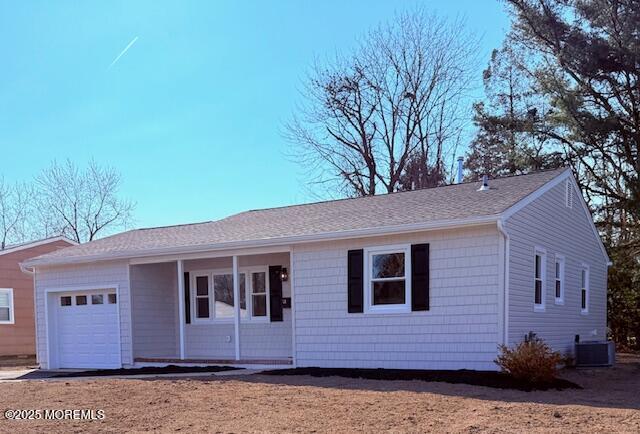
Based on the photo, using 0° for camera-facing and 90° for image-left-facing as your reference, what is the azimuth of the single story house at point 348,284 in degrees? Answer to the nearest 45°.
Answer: approximately 45°

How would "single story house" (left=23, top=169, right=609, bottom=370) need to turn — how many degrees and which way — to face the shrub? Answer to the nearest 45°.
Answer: approximately 90° to its left

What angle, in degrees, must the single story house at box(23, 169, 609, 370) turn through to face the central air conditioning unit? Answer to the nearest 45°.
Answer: approximately 135° to its left

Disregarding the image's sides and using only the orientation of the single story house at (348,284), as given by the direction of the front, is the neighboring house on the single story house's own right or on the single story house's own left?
on the single story house's own right

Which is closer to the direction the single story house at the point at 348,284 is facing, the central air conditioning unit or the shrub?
the shrub
